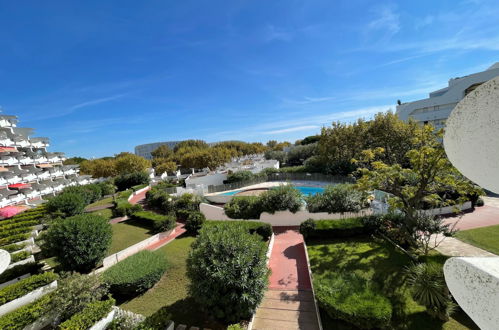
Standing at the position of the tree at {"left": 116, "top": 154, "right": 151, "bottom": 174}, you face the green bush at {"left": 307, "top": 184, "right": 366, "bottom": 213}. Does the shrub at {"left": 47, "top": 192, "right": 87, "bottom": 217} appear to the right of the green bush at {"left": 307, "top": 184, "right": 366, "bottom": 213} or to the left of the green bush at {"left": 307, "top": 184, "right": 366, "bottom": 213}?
right

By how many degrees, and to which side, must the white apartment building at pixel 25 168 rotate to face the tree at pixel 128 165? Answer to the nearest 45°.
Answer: approximately 45° to its left

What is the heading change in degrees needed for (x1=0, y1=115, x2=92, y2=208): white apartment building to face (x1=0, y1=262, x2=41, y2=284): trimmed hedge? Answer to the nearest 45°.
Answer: approximately 45° to its right

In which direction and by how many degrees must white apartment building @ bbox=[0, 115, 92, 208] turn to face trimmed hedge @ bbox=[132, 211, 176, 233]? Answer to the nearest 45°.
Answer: approximately 45° to its right

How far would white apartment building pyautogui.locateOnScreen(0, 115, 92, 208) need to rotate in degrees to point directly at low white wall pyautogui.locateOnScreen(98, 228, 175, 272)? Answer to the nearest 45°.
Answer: approximately 45° to its right

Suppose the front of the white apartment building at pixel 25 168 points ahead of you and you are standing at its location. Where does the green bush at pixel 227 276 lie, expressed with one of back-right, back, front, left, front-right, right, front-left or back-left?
front-right

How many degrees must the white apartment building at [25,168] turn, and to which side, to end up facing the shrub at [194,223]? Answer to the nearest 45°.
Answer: approximately 45° to its right

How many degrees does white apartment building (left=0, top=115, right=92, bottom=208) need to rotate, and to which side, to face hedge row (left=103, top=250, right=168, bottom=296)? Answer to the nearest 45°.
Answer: approximately 45° to its right

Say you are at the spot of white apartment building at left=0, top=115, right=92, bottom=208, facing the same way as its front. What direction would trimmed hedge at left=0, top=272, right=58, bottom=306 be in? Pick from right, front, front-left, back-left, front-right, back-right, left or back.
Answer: front-right

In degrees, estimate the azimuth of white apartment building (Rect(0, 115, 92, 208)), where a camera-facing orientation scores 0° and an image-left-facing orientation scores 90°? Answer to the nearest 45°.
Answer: approximately 315°

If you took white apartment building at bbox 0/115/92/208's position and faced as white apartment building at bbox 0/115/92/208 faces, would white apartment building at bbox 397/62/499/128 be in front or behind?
in front

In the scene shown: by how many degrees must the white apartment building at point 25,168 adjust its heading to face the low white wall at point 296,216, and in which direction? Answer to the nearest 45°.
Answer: approximately 45° to its right

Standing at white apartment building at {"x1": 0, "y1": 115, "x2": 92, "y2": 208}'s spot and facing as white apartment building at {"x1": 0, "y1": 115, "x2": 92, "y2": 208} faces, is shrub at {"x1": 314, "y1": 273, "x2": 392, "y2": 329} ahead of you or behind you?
ahead

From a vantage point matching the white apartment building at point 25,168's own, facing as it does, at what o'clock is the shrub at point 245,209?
The shrub is roughly at 1 o'clock from the white apartment building.
